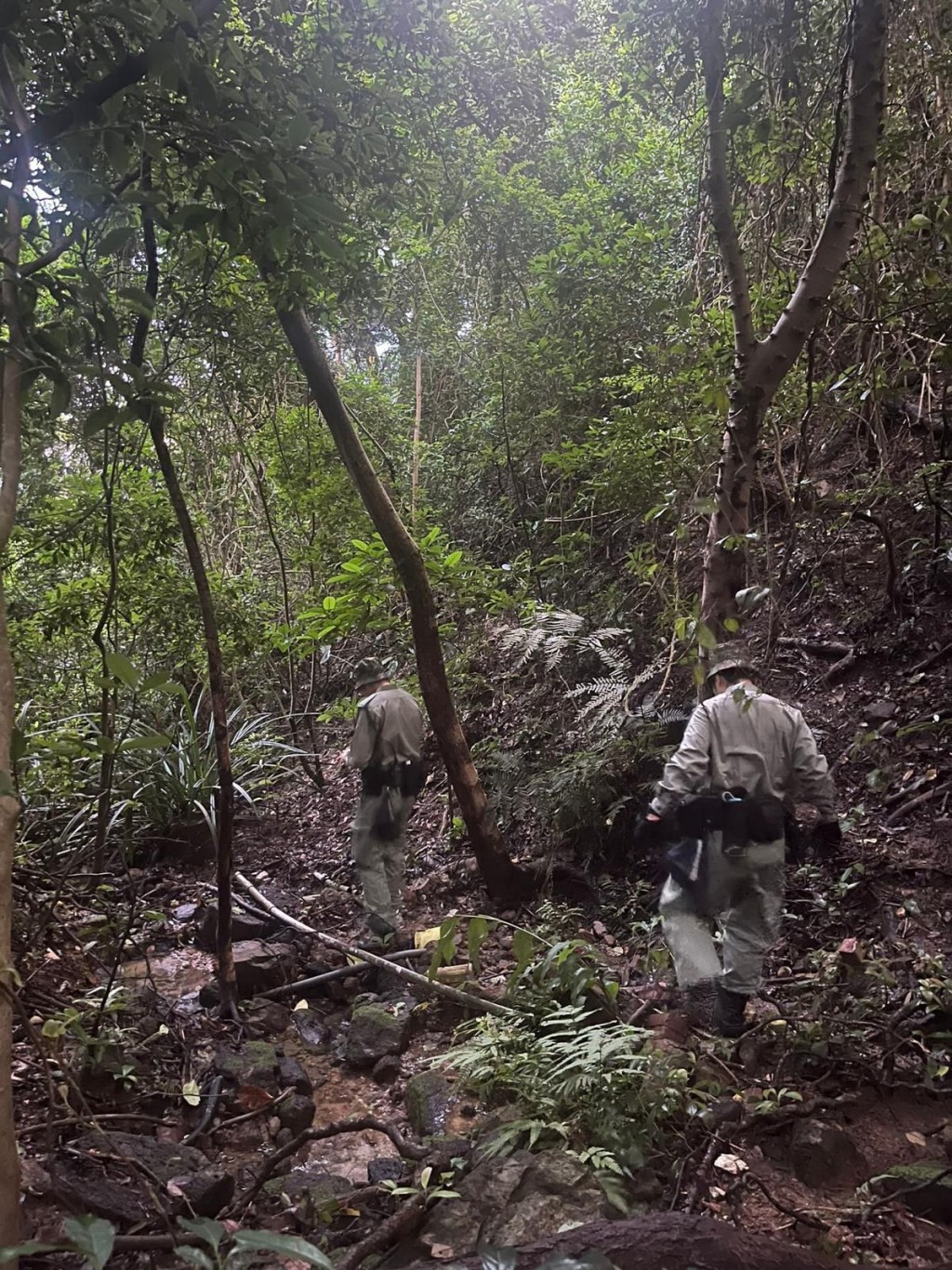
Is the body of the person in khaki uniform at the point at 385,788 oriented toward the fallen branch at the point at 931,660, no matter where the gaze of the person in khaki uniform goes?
no

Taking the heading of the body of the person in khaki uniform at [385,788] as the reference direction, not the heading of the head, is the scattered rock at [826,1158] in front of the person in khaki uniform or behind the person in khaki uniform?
behind

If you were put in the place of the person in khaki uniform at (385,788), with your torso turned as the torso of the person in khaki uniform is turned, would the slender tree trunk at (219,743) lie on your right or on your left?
on your left

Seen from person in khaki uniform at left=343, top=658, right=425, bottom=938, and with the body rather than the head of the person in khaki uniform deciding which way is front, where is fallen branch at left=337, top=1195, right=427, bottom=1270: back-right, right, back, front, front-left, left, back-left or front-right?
back-left

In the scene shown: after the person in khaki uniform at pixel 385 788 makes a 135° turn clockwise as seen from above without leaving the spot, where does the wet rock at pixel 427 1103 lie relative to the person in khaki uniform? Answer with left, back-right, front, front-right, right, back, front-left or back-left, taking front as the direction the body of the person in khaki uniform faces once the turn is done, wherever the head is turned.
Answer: right

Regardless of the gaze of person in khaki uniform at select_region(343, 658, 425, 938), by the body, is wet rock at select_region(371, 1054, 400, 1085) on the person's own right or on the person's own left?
on the person's own left

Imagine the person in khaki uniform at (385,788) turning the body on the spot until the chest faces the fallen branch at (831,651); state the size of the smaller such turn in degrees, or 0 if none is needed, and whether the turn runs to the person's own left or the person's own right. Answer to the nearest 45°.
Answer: approximately 135° to the person's own right

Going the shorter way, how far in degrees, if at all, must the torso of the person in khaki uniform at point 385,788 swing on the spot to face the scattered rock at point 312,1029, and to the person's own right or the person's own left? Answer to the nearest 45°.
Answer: approximately 135° to the person's own left

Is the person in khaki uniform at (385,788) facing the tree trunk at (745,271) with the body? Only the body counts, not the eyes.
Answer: no

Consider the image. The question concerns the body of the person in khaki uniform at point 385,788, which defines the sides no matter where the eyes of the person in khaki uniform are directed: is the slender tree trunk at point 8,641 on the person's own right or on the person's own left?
on the person's own left

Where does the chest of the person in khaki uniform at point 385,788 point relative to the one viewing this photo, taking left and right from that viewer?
facing away from the viewer and to the left of the viewer

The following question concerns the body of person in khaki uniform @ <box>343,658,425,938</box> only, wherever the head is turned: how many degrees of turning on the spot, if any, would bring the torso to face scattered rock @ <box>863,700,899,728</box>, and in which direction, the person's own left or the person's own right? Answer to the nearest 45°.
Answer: approximately 135° to the person's own right

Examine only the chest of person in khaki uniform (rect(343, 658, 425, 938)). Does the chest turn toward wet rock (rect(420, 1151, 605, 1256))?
no

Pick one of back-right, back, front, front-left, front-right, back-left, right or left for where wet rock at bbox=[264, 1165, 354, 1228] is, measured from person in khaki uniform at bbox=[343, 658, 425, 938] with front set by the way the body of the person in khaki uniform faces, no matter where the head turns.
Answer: back-left

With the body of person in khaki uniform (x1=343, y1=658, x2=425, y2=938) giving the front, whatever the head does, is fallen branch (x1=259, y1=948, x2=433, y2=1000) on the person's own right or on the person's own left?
on the person's own left

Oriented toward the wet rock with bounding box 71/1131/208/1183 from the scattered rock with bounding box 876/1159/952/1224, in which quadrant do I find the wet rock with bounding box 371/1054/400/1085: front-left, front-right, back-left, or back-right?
front-right

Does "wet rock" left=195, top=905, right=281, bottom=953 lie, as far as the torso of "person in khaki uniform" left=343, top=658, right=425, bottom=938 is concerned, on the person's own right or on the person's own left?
on the person's own left

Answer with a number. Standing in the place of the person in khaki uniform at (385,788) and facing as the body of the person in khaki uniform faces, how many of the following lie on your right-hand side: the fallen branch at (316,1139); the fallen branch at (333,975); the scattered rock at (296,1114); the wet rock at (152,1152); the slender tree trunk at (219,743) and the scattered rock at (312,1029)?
0
